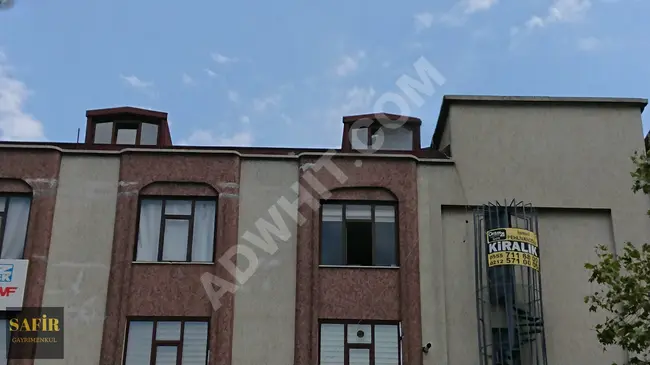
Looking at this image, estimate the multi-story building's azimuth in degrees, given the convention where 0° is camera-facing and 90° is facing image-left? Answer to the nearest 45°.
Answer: approximately 0°
